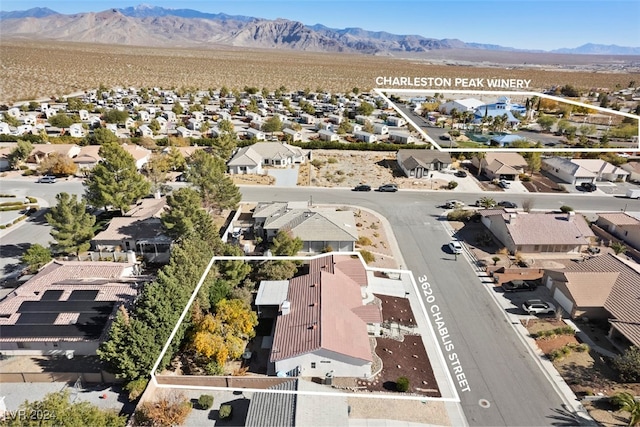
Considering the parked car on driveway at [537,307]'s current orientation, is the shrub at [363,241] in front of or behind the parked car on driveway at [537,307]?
behind

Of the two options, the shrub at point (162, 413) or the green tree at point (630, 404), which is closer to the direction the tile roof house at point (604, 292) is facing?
the shrub

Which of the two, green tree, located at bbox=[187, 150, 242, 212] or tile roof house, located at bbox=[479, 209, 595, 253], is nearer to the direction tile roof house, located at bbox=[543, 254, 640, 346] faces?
the green tree

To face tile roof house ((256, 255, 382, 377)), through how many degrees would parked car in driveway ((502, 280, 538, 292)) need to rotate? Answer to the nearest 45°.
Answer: approximately 135° to its right

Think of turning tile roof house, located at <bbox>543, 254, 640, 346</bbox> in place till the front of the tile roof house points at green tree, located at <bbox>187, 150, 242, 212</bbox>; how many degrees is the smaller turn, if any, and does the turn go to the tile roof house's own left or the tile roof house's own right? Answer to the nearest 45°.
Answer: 0° — it already faces it

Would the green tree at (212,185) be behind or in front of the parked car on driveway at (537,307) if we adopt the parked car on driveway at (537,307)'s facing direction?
behind

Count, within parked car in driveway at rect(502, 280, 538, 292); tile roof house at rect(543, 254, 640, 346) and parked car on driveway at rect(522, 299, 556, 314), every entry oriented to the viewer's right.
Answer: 2

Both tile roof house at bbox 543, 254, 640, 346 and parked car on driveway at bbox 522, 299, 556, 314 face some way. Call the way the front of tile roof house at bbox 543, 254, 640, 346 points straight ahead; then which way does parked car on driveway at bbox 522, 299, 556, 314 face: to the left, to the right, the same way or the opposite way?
the opposite way

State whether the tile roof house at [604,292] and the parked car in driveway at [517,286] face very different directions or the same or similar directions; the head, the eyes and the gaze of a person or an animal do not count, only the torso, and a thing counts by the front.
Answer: very different directions

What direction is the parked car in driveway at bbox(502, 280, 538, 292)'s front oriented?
to the viewer's right

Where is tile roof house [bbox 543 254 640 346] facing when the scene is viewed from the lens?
facing to the left of the viewer

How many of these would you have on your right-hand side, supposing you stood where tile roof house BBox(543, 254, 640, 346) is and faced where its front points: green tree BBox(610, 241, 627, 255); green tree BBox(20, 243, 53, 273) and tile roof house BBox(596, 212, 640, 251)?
2

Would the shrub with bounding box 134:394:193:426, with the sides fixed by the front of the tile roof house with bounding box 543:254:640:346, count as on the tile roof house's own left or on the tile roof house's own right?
on the tile roof house's own left

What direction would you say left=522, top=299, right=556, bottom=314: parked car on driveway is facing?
to the viewer's right

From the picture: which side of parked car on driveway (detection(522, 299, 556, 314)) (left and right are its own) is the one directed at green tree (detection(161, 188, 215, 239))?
back

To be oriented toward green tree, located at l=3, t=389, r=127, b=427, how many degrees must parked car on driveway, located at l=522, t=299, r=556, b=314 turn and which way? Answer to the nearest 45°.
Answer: approximately 135° to its right

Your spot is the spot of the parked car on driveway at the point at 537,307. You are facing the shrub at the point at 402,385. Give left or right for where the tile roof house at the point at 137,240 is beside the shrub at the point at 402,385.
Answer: right
